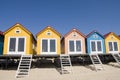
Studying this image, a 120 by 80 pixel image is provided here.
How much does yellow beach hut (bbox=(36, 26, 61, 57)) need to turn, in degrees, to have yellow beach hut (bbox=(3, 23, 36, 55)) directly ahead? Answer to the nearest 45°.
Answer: approximately 90° to its right

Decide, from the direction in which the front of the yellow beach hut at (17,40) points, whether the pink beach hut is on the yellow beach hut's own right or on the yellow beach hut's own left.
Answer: on the yellow beach hut's own left

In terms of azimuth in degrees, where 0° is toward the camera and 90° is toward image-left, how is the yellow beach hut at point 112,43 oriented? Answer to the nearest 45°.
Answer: approximately 0°

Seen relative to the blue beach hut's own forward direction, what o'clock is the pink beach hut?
The pink beach hut is roughly at 2 o'clock from the blue beach hut.

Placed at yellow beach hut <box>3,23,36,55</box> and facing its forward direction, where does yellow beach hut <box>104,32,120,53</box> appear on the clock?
yellow beach hut <box>104,32,120,53</box> is roughly at 9 o'clock from yellow beach hut <box>3,23,36,55</box>.

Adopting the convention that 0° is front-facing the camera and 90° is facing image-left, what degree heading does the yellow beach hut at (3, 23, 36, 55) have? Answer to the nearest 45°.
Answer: approximately 0°
